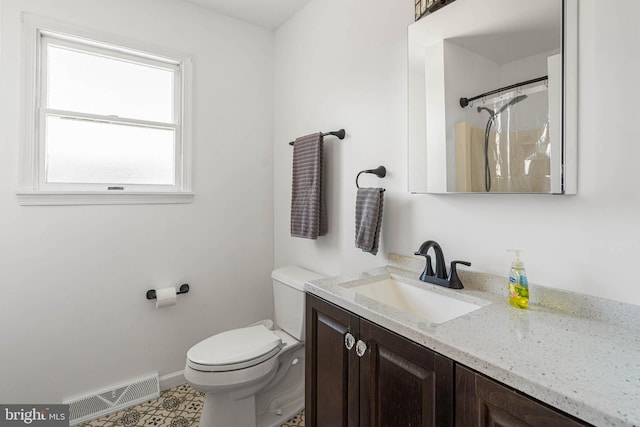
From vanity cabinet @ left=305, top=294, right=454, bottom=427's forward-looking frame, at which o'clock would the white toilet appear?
The white toilet is roughly at 3 o'clock from the vanity cabinet.

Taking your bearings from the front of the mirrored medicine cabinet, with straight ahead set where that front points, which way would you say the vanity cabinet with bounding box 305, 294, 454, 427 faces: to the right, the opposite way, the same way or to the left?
the same way

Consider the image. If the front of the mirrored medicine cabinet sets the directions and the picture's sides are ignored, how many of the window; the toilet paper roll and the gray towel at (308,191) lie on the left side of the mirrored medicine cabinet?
0

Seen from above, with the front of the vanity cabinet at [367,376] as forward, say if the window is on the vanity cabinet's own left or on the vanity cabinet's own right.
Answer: on the vanity cabinet's own right

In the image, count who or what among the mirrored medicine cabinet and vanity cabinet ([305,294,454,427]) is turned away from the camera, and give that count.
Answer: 0

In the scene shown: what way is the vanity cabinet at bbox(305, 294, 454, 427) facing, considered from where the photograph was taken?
facing the viewer and to the left of the viewer

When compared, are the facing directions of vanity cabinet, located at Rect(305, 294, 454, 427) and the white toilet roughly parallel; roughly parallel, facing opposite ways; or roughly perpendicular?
roughly parallel

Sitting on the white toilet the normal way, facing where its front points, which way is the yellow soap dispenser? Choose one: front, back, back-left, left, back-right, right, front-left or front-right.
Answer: left

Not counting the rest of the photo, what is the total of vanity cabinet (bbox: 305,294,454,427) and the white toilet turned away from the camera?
0
